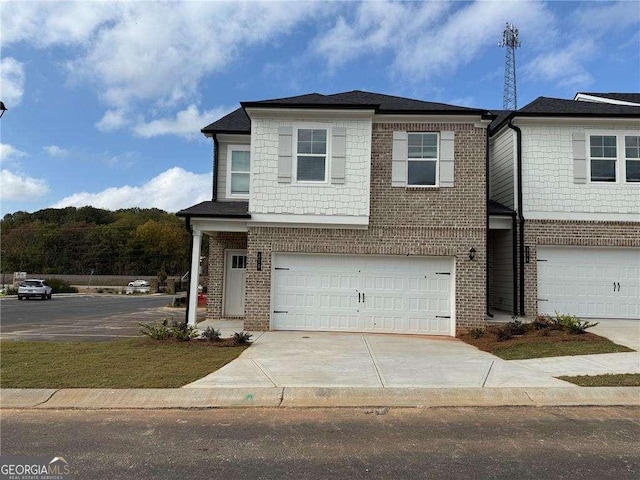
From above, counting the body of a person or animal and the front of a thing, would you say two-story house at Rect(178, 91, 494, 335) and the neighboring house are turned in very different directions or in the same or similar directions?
same or similar directions

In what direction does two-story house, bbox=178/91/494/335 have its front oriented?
toward the camera

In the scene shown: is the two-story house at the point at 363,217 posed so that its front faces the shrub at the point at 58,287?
no

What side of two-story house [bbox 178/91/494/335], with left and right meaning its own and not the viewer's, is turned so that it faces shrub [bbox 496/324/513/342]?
left

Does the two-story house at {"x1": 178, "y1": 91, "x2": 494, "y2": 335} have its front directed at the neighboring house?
no

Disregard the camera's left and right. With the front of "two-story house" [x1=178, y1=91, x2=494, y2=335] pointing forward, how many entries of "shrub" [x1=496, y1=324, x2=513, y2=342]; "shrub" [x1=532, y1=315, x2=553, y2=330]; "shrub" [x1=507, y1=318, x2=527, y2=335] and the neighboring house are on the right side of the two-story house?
0

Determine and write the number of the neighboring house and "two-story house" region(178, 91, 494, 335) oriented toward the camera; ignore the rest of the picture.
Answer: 2

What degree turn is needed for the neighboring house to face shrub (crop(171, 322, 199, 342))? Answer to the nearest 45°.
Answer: approximately 45° to its right

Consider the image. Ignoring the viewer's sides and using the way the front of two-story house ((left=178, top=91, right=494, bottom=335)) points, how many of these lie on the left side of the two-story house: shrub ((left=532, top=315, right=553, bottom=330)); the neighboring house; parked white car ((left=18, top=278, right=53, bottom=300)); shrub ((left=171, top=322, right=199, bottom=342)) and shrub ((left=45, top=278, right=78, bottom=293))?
2

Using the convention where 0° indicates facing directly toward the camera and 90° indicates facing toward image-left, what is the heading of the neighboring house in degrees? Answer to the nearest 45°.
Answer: approximately 0°

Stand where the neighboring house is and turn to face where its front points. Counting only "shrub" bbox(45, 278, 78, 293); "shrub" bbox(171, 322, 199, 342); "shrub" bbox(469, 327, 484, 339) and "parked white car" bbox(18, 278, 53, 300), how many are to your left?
0

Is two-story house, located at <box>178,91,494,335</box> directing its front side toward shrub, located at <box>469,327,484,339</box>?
no

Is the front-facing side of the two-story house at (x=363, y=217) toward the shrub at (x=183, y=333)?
no
